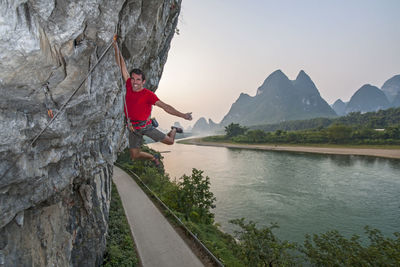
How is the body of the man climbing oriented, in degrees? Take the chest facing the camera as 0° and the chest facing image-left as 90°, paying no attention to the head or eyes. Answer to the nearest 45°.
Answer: approximately 45°
